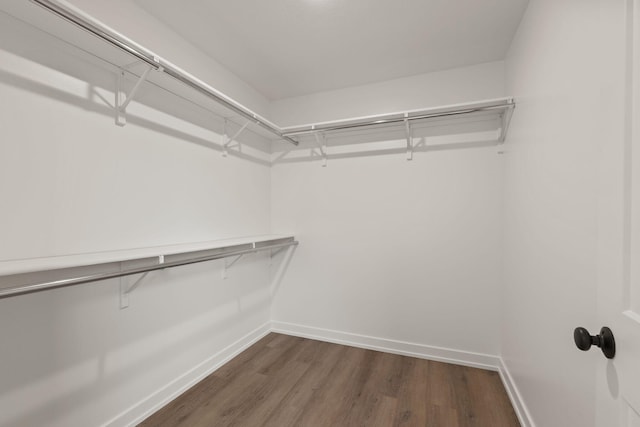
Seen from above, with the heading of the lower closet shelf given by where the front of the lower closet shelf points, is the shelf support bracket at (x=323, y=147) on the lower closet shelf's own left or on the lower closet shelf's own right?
on the lower closet shelf's own left

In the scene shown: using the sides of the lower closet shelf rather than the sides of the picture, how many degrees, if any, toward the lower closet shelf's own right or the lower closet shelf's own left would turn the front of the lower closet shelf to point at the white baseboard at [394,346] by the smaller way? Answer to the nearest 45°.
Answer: approximately 45° to the lower closet shelf's own left

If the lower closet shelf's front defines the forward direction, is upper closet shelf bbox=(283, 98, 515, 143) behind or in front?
in front

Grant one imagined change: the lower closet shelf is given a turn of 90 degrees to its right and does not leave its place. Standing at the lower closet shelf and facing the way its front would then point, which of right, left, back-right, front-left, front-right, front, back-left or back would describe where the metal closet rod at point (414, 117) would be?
back-left

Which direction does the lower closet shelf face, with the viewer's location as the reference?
facing the viewer and to the right of the viewer
